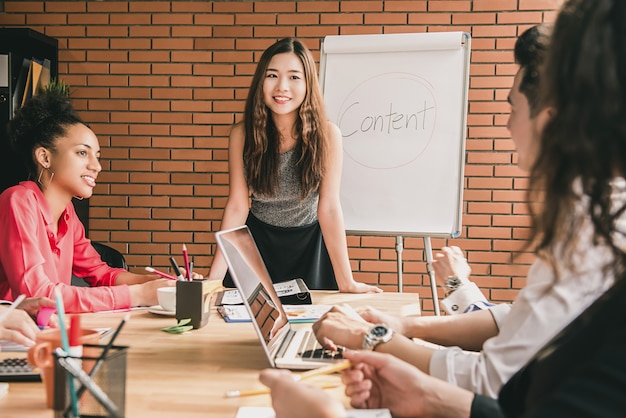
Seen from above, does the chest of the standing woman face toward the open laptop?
yes

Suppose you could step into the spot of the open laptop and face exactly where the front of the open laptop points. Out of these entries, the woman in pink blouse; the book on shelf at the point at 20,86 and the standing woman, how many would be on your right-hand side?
0

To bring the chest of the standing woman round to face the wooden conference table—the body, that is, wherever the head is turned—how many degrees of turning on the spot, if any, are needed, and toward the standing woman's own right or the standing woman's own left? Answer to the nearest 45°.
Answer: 0° — they already face it

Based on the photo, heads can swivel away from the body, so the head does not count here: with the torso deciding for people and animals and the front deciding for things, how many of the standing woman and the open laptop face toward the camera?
1

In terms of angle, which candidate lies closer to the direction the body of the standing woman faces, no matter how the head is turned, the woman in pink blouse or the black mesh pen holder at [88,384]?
the black mesh pen holder

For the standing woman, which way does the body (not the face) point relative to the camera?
toward the camera

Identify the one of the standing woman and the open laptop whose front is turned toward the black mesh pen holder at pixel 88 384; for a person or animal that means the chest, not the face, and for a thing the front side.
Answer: the standing woman

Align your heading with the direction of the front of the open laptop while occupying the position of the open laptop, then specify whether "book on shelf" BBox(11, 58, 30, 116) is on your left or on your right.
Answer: on your left

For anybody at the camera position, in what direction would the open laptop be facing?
facing to the right of the viewer

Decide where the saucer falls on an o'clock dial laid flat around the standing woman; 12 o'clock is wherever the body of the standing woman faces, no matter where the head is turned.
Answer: The saucer is roughly at 1 o'clock from the standing woman.

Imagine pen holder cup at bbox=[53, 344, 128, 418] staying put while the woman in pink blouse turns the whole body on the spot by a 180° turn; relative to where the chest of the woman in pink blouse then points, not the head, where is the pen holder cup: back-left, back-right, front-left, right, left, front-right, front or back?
back-left

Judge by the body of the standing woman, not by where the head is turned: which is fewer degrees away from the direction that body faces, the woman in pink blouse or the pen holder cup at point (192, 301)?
the pen holder cup

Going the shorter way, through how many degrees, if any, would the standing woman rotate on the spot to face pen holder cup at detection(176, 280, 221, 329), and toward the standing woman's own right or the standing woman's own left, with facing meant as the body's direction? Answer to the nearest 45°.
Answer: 0° — they already face it

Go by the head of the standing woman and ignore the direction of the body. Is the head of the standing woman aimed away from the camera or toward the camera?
toward the camera

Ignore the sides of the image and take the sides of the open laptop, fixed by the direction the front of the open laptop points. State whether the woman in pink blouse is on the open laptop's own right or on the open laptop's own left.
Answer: on the open laptop's own left

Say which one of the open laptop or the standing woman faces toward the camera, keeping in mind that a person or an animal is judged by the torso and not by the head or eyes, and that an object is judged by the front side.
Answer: the standing woman

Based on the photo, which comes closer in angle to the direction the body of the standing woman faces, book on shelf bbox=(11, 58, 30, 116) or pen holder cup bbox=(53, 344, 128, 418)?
the pen holder cup

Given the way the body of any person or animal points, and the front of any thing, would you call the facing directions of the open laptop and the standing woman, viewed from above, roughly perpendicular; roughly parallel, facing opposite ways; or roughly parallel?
roughly perpendicular

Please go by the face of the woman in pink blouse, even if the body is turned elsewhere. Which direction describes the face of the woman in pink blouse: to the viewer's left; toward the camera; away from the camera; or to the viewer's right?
to the viewer's right

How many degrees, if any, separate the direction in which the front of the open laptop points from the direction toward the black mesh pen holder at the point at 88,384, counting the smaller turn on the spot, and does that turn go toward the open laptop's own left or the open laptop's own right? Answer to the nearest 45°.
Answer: approximately 90° to the open laptop's own right
